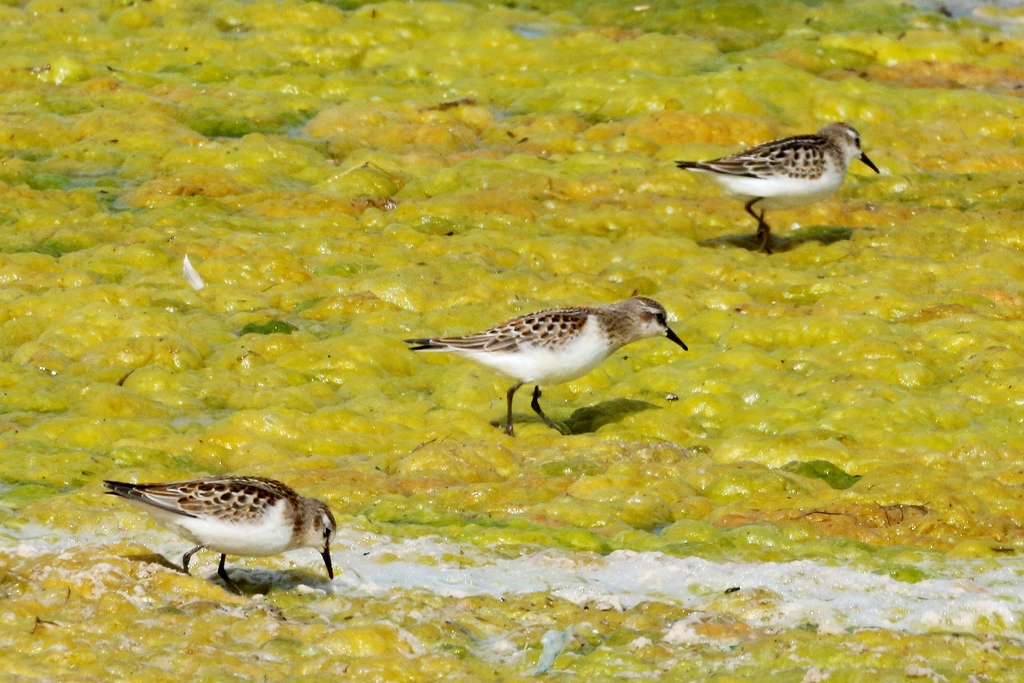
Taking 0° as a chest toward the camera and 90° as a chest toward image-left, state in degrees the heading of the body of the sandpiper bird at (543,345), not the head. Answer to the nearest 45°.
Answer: approximately 270°

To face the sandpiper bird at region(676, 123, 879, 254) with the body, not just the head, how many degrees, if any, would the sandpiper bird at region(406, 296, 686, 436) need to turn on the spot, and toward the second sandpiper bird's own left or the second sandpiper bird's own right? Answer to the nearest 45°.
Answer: approximately 45° to the second sandpiper bird's own left

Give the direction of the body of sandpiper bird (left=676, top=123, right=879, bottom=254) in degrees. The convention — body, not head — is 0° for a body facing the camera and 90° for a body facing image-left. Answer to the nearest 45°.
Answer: approximately 270°

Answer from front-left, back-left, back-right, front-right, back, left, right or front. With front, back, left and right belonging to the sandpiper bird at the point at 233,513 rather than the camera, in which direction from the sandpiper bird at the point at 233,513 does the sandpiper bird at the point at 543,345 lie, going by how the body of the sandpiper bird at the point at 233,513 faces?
front-left

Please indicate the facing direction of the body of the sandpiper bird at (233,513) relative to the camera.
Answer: to the viewer's right

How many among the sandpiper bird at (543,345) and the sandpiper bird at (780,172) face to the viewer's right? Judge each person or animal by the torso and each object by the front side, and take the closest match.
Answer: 2
